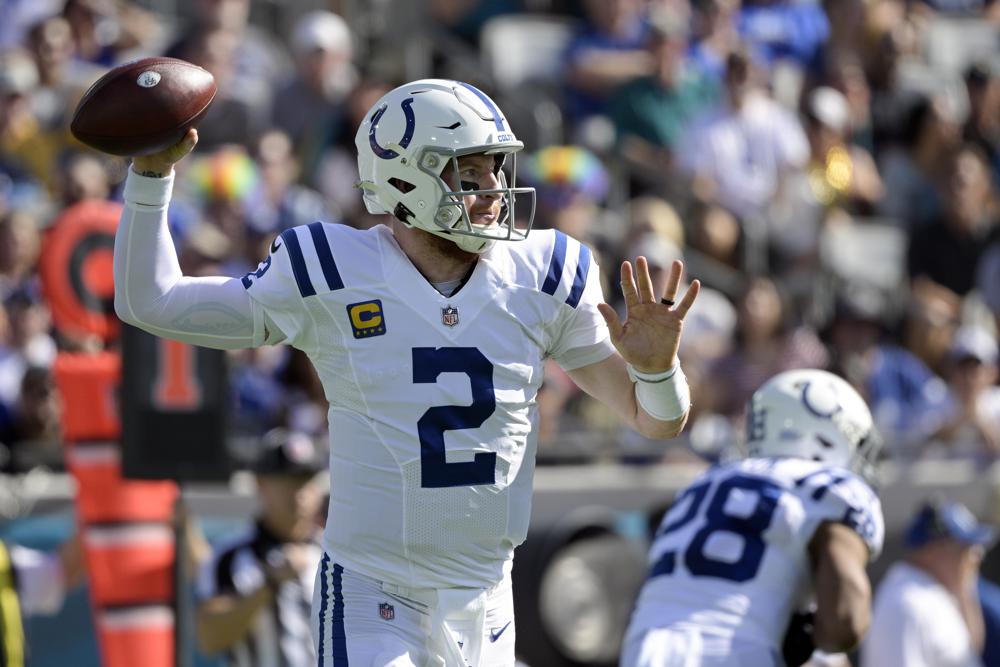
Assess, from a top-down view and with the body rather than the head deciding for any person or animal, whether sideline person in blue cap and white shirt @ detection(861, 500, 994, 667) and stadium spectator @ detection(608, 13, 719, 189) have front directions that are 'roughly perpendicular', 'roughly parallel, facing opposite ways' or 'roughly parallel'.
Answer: roughly perpendicular

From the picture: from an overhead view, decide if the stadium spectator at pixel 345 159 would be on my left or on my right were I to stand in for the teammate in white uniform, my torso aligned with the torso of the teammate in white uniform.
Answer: on my left

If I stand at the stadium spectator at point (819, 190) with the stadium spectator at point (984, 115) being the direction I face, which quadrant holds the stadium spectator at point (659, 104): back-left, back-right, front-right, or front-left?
back-left

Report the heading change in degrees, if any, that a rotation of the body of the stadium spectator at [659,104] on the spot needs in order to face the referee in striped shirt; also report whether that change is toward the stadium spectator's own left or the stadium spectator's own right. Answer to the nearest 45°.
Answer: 0° — they already face them

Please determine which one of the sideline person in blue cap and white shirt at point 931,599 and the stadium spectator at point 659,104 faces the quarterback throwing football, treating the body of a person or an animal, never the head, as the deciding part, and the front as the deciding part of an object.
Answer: the stadium spectator at point 659,104

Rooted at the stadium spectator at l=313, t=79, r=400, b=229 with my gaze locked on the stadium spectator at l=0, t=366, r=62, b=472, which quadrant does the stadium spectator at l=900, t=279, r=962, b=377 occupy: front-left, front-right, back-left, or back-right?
back-left
